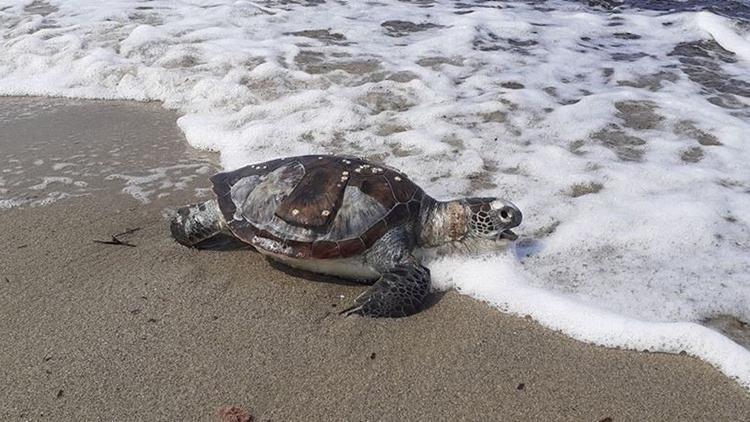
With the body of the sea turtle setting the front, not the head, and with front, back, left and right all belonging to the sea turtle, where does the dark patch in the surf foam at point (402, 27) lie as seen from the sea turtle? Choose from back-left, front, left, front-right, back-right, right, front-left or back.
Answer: left

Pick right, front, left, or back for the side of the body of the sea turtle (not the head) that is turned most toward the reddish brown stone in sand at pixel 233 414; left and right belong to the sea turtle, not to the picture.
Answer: right

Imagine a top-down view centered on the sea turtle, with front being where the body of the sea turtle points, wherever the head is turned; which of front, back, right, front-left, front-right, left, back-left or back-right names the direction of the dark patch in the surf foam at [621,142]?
front-left

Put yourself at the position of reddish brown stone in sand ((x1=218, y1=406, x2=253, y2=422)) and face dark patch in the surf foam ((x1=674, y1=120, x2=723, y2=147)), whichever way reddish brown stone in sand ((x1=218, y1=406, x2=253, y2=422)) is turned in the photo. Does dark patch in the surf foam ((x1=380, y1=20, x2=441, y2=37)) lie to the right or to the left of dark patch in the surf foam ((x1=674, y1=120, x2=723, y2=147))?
left

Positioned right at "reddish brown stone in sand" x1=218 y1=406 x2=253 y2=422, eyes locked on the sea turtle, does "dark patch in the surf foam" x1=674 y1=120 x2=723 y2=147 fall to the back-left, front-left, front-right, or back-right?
front-right

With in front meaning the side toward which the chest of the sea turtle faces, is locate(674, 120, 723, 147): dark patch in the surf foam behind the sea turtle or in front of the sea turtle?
in front

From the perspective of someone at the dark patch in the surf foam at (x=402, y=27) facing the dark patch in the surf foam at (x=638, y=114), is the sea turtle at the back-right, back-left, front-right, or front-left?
front-right

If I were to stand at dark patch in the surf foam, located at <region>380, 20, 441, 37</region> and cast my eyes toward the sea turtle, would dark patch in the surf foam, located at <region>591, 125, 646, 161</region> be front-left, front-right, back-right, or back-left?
front-left

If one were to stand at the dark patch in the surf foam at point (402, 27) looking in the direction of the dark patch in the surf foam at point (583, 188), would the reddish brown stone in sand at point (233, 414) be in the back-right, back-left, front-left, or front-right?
front-right

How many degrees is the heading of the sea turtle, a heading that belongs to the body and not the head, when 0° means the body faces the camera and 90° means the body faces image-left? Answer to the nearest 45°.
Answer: approximately 270°

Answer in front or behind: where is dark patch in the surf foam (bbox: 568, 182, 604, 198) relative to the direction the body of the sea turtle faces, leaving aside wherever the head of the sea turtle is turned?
in front
